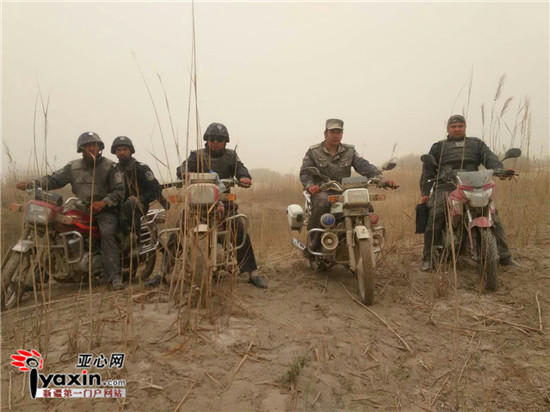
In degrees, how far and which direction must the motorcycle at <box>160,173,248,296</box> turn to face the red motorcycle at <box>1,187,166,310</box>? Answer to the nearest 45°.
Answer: approximately 135° to its right

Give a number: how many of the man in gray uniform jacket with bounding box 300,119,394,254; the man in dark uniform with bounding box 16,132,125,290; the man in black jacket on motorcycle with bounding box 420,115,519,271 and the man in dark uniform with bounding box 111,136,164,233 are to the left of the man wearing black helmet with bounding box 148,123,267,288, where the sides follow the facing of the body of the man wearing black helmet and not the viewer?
2

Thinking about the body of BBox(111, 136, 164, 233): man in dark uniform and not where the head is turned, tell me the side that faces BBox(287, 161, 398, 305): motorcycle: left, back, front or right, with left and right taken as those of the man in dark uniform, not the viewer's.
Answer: left

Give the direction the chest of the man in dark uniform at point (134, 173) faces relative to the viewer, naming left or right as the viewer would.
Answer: facing the viewer and to the left of the viewer

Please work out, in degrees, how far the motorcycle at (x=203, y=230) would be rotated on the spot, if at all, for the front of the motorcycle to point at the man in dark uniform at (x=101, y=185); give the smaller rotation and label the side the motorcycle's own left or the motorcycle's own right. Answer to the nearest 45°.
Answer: approximately 135° to the motorcycle's own right

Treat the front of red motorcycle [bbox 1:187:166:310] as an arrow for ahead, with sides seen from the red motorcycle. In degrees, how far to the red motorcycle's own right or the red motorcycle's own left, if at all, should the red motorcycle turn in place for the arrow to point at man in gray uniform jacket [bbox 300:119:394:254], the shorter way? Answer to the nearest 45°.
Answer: approximately 135° to the red motorcycle's own left

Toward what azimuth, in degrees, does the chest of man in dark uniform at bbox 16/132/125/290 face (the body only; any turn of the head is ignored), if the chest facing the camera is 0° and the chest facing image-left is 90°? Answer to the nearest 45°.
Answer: approximately 45°

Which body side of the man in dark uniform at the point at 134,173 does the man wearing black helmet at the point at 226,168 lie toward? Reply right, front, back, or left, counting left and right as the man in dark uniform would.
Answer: left

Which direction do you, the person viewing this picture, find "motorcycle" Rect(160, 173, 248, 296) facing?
facing the viewer

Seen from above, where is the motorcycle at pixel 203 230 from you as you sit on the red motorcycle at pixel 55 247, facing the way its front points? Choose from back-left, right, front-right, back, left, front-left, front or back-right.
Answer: left

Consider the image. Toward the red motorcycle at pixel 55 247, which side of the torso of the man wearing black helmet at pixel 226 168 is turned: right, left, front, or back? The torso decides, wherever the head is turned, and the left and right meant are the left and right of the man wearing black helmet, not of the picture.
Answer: right

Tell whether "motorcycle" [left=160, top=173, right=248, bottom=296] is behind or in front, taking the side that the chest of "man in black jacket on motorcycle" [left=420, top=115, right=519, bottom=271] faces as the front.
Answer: in front

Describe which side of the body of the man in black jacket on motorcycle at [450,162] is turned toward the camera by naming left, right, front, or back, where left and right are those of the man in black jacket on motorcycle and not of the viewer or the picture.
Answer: front
